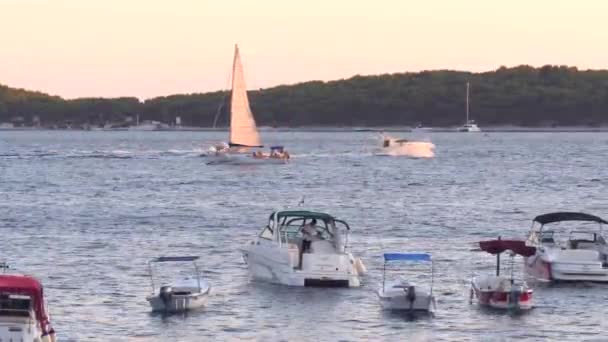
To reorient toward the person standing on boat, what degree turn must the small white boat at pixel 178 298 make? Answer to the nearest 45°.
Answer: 0° — it already faces them

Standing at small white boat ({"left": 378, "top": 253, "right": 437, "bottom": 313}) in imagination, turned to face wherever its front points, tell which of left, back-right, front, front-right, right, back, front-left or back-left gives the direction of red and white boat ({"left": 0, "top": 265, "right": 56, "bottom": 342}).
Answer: back-left

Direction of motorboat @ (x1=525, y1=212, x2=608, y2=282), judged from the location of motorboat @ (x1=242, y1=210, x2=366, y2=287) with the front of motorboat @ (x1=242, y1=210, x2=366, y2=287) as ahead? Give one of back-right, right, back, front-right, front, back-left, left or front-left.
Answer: back-right

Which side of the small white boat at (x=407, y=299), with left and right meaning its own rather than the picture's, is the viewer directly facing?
back

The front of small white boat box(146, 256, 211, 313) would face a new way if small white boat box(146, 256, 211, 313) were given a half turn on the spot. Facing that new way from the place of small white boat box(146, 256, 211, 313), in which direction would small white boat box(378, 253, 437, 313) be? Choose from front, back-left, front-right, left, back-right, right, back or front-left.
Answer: back-left

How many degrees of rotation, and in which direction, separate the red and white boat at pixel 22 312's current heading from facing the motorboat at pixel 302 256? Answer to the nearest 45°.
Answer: approximately 45° to its right

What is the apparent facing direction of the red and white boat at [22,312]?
away from the camera

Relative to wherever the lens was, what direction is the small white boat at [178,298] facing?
facing away from the viewer and to the right of the viewer

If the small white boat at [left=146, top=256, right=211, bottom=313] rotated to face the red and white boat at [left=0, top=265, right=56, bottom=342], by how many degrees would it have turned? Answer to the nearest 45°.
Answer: approximately 180°

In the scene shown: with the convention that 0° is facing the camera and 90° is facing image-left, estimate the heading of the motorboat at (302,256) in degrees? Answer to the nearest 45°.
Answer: approximately 135°

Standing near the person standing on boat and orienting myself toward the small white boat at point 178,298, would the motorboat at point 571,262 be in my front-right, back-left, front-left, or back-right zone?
back-left

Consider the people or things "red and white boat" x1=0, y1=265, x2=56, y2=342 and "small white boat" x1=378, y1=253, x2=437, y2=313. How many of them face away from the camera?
2
